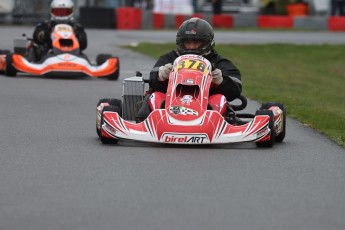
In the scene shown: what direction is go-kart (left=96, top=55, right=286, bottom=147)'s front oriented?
toward the camera

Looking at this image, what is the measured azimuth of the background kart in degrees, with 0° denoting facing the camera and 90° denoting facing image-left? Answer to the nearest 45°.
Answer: approximately 0°

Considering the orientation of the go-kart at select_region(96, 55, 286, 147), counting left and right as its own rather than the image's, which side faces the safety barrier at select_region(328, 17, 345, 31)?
back

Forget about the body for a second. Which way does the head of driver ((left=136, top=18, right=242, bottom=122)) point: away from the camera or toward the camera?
toward the camera

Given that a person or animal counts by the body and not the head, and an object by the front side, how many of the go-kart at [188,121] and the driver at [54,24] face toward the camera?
2

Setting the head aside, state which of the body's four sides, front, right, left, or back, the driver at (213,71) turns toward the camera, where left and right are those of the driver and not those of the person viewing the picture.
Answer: front

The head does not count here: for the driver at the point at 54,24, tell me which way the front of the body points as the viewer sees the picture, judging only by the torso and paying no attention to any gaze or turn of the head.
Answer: toward the camera

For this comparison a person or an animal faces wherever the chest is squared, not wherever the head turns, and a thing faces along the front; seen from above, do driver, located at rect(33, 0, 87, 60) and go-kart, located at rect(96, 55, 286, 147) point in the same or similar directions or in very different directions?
same or similar directions

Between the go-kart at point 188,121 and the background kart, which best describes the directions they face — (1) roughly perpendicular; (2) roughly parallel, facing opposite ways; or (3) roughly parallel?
roughly parallel
